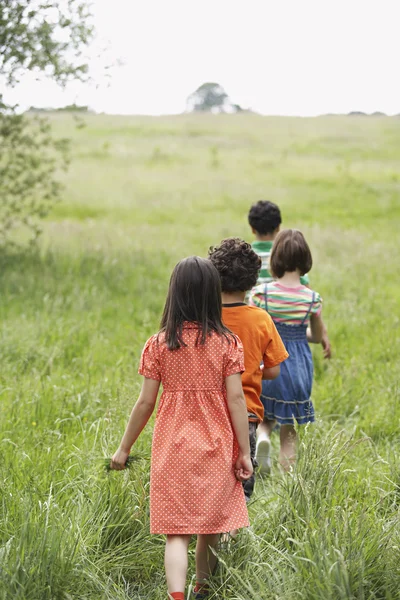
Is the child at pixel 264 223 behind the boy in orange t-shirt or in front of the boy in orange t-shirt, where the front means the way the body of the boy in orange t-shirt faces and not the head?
in front

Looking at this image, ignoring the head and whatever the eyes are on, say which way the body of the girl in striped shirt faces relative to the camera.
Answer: away from the camera

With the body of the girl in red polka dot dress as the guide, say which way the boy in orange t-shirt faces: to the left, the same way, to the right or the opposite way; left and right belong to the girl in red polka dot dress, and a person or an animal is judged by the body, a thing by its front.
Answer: the same way

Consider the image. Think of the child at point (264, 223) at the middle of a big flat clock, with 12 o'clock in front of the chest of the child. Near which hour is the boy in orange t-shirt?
The boy in orange t-shirt is roughly at 6 o'clock from the child.

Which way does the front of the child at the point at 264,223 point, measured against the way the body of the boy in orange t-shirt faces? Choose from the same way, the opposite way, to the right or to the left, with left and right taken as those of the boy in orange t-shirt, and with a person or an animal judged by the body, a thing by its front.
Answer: the same way

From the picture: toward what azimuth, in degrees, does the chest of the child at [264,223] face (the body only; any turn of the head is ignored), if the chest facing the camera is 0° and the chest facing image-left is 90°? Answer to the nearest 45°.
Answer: approximately 180°

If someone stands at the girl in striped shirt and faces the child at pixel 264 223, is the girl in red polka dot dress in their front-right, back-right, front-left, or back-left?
back-left

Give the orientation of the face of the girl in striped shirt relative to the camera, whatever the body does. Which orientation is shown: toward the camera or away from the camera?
away from the camera

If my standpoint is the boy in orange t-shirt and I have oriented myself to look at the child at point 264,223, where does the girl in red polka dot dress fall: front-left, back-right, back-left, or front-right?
back-left

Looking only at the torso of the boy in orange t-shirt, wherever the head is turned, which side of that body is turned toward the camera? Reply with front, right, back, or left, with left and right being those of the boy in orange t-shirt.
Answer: back

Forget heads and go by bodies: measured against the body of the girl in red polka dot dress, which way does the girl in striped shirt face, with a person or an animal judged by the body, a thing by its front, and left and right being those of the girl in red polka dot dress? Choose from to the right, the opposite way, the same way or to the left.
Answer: the same way

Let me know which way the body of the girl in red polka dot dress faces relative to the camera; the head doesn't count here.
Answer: away from the camera

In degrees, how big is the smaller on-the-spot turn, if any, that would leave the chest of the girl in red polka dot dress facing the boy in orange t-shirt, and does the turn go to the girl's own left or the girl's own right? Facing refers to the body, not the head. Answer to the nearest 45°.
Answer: approximately 45° to the girl's own right
